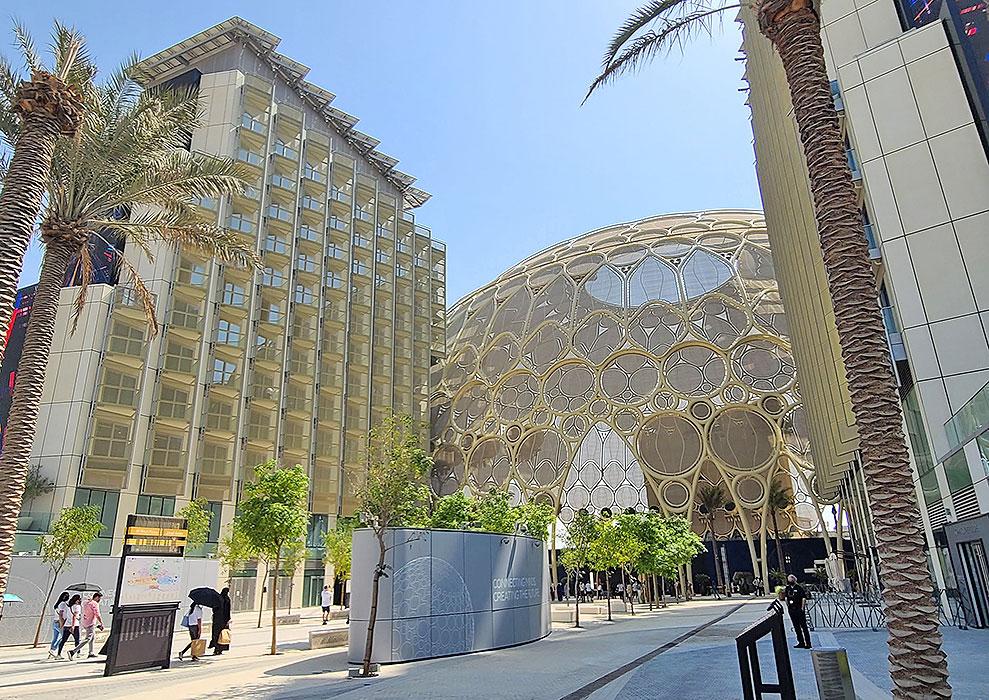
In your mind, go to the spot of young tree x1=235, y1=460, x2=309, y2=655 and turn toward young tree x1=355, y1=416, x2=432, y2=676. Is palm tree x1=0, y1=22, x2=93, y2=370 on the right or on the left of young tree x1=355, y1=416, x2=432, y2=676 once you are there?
right

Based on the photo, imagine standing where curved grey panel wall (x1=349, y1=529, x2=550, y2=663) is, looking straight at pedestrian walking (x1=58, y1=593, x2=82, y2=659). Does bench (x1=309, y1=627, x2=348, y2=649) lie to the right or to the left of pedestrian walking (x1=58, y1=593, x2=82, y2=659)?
right

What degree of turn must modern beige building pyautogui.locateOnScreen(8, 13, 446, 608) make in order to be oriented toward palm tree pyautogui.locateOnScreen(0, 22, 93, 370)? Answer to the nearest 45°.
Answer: approximately 45° to its right

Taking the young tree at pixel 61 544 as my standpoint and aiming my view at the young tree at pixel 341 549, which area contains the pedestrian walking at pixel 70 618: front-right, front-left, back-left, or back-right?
back-right

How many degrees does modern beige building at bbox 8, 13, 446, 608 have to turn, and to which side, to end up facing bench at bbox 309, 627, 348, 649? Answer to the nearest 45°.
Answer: approximately 45° to its right

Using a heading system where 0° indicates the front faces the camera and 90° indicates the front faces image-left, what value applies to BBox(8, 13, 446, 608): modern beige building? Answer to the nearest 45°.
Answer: approximately 315°

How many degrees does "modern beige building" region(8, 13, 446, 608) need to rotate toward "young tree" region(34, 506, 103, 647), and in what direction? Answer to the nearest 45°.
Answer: approximately 45° to its right

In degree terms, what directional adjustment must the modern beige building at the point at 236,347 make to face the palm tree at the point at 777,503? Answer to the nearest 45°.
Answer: approximately 45° to its left
